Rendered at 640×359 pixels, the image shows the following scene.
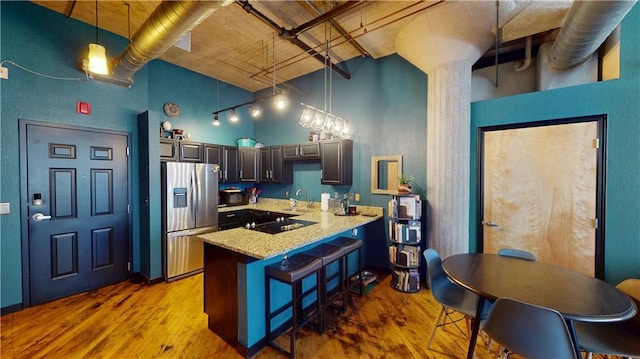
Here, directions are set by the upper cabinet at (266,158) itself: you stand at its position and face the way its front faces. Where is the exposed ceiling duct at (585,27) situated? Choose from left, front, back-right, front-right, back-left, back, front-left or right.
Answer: front-left

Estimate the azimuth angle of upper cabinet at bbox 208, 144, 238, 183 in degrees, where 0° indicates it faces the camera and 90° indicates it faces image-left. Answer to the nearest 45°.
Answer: approximately 315°

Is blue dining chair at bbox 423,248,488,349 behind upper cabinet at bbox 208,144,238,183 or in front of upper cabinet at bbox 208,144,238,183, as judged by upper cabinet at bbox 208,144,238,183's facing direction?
in front

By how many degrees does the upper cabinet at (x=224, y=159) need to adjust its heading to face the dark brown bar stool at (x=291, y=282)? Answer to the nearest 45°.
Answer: approximately 45° to its right

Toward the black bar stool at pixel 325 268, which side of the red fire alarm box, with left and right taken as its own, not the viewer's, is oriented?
front

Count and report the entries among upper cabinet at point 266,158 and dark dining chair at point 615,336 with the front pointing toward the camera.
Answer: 1

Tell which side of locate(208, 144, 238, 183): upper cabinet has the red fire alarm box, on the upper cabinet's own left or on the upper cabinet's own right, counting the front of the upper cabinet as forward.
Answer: on the upper cabinet's own right

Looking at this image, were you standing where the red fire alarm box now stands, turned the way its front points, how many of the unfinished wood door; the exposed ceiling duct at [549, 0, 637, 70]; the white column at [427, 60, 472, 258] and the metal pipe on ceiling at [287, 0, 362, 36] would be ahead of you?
4

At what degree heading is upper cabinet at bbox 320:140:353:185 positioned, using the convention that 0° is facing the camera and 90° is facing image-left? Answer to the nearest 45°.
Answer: approximately 45°

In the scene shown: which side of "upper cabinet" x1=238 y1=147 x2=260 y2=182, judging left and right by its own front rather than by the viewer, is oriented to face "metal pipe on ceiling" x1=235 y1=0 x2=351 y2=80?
front

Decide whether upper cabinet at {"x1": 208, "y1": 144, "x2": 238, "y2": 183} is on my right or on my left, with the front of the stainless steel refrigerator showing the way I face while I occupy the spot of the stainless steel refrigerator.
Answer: on my left
